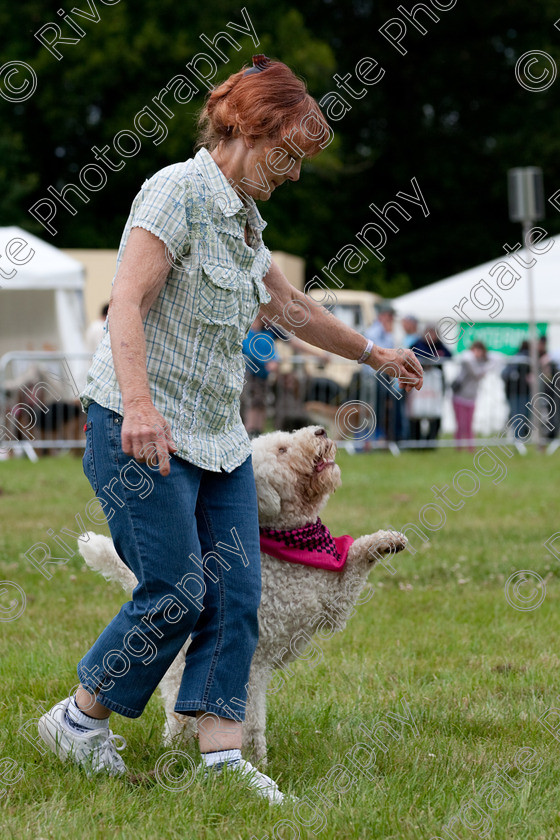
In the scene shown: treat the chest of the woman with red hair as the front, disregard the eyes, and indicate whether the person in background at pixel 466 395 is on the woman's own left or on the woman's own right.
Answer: on the woman's own left

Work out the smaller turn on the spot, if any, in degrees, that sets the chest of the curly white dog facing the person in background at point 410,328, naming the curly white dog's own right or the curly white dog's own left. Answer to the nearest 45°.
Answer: approximately 90° to the curly white dog's own left

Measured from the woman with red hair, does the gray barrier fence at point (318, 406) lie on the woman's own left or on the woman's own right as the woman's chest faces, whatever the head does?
on the woman's own left

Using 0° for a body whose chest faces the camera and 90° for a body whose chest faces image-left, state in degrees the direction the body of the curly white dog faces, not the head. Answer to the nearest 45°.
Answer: approximately 270°

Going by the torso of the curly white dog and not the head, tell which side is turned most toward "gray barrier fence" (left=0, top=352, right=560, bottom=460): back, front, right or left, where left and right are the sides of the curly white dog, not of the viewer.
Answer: left

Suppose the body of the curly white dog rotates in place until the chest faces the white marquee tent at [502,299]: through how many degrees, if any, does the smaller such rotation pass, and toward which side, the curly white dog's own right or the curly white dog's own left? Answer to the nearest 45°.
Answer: approximately 90° to the curly white dog's own left

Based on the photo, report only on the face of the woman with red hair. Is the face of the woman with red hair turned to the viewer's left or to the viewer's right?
to the viewer's right

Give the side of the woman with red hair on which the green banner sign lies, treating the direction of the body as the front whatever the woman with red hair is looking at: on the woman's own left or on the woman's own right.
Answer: on the woman's own left
